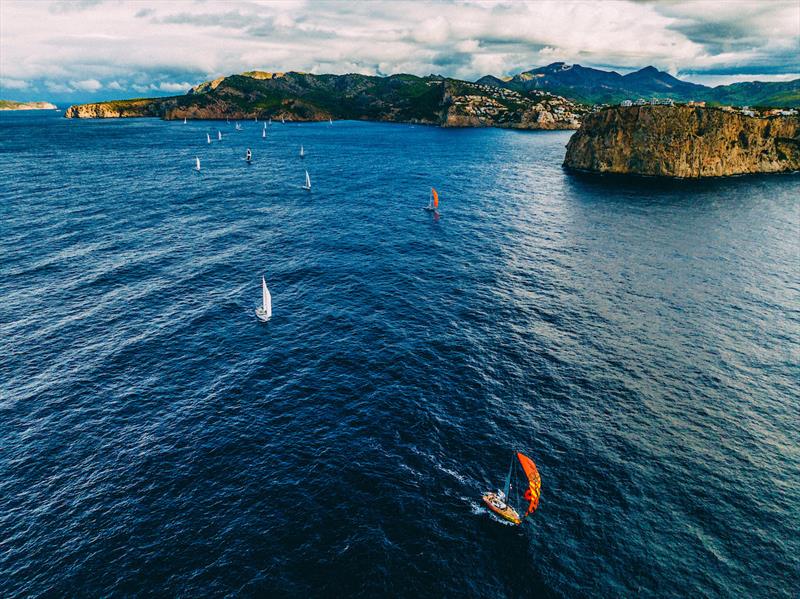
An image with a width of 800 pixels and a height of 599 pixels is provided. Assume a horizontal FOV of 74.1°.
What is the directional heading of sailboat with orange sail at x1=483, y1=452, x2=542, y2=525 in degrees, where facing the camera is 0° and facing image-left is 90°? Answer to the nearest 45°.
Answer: approximately 315°
